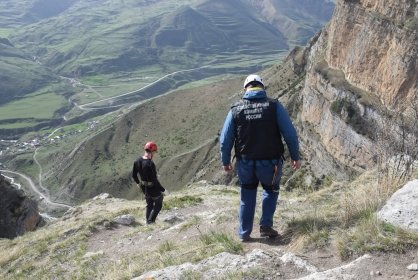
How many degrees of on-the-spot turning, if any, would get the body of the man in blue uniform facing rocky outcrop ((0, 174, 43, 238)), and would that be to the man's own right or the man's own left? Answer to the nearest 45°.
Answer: approximately 45° to the man's own left

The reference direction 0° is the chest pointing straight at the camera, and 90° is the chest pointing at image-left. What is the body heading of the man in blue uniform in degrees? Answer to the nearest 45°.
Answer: approximately 180°

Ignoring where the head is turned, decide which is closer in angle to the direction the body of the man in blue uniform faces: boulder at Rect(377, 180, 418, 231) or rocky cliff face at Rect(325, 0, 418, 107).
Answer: the rocky cliff face
